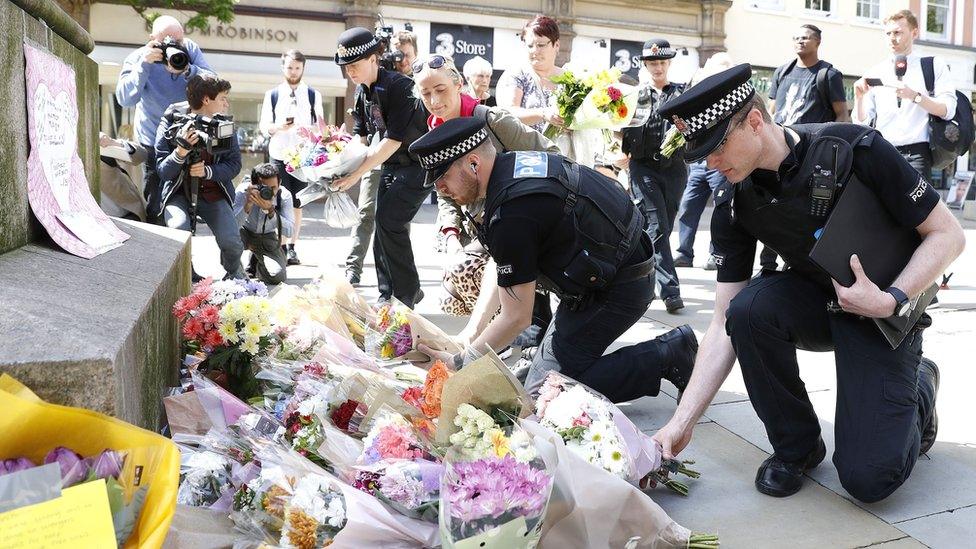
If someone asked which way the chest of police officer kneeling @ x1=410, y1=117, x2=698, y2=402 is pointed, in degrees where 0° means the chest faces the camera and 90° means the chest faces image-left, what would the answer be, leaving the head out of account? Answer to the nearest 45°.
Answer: approximately 90°

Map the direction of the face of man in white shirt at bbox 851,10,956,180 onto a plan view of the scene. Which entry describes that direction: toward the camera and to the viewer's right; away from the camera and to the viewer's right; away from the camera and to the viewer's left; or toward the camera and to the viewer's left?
toward the camera and to the viewer's left

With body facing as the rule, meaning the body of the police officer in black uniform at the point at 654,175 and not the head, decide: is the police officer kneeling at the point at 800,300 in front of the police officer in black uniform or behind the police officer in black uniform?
in front

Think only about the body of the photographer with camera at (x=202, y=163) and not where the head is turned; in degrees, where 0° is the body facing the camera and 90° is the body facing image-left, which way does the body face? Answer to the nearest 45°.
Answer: approximately 315°

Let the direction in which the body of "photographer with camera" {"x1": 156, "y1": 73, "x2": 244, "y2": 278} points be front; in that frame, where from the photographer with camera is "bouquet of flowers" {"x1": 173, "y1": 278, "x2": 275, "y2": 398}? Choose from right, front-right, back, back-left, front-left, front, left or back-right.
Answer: front-right

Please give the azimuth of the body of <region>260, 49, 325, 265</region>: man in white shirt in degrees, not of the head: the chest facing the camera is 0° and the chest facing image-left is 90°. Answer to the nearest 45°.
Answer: approximately 0°

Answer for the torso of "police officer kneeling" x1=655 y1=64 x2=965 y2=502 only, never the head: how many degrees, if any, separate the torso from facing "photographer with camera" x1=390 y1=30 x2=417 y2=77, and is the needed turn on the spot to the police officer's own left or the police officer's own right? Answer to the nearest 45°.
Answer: approximately 90° to the police officer's own right

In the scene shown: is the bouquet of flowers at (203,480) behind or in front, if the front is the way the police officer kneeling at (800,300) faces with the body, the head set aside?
in front

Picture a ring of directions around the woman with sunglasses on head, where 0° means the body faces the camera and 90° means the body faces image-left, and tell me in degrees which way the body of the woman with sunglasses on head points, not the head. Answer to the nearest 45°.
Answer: approximately 45°

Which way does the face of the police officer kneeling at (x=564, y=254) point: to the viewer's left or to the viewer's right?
to the viewer's left

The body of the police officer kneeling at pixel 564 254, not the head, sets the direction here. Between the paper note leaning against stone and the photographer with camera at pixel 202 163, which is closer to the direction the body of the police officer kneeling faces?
the paper note leaning against stone
